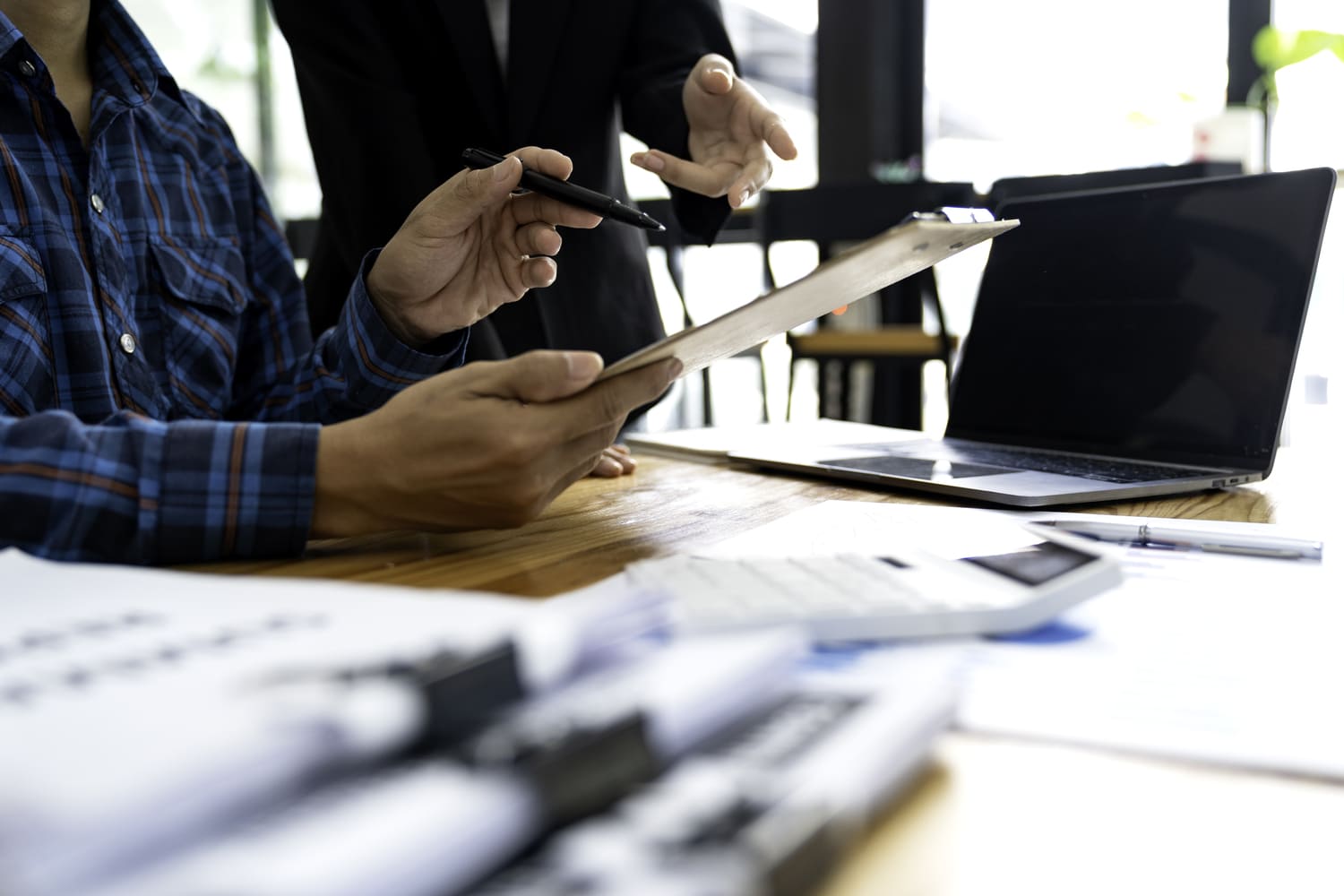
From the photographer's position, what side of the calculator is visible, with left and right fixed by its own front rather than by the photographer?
left

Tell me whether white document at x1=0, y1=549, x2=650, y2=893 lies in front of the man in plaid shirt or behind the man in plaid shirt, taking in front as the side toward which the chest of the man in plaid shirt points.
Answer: in front

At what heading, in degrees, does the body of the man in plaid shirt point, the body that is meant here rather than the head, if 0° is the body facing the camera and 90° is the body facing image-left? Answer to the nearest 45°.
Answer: approximately 315°

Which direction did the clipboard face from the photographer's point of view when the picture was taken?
facing away from the viewer and to the left of the viewer

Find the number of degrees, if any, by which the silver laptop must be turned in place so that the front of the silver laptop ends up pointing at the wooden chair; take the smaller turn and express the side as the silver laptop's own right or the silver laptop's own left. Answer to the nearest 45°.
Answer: approximately 135° to the silver laptop's own right

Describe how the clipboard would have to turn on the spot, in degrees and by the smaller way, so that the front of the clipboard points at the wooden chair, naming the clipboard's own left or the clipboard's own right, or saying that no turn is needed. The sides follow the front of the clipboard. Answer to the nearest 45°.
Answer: approximately 45° to the clipboard's own right

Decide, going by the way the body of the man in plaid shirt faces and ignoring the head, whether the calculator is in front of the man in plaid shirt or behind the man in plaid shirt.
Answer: in front

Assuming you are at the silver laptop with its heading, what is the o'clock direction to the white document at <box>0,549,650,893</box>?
The white document is roughly at 11 o'clock from the silver laptop.
